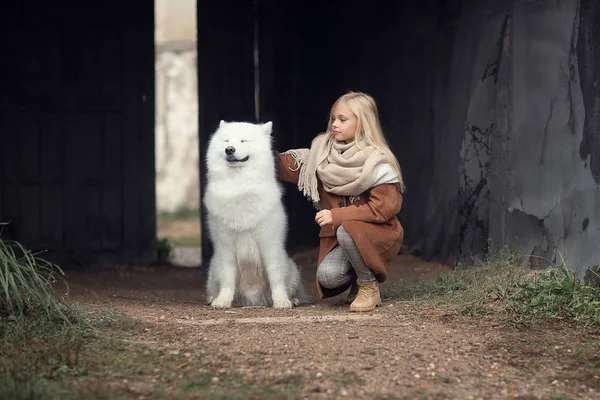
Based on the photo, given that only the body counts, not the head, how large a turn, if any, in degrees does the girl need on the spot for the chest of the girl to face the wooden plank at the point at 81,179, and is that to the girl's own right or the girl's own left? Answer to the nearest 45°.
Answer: approximately 90° to the girl's own right

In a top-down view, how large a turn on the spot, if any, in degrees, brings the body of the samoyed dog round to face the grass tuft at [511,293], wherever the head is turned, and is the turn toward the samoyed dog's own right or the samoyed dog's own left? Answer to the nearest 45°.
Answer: approximately 90° to the samoyed dog's own left

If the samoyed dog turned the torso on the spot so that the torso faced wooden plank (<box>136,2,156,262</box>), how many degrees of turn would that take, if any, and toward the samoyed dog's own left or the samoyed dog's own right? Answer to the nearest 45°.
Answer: approximately 180°

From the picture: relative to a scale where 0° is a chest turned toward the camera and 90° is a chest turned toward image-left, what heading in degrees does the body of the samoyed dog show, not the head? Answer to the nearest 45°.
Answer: approximately 0°

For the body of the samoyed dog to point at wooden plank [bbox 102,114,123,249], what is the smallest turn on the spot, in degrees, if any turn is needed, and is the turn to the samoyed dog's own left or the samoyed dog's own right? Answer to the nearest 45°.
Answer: approximately 180°

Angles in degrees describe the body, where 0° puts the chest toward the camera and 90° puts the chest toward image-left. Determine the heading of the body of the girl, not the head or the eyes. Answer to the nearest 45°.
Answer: approximately 45°

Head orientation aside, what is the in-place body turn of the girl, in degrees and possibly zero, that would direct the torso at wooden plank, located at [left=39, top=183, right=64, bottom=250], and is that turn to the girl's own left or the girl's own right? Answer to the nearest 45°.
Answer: approximately 90° to the girl's own right

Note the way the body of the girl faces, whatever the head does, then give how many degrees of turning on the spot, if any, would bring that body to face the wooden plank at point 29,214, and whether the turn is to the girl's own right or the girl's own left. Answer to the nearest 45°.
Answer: approximately 90° to the girl's own right
